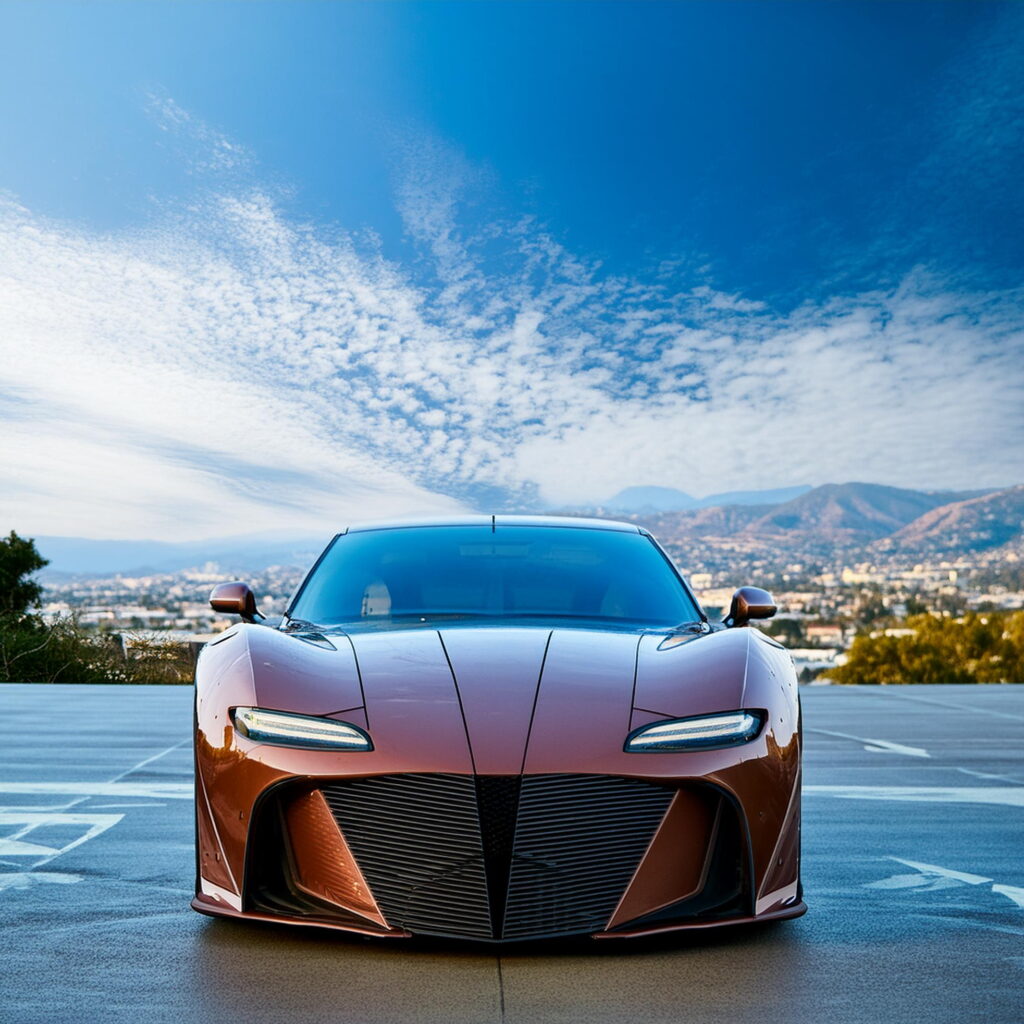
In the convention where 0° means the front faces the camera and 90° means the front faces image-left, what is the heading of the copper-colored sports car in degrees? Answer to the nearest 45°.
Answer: approximately 0°

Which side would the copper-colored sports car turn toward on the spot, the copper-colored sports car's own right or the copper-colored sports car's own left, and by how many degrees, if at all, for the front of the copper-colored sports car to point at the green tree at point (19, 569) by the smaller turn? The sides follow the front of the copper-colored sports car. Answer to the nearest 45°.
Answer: approximately 135° to the copper-colored sports car's own right
